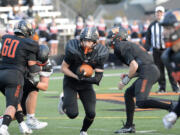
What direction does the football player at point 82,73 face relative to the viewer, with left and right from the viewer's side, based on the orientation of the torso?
facing the viewer

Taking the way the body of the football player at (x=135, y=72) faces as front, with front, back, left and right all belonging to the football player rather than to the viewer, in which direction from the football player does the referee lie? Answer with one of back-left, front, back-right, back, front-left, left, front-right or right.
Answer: right

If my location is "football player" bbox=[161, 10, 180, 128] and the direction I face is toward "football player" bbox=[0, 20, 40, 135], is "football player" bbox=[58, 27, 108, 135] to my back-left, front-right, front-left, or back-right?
front-right

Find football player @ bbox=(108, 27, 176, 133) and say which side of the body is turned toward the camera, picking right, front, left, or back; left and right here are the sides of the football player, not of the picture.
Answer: left

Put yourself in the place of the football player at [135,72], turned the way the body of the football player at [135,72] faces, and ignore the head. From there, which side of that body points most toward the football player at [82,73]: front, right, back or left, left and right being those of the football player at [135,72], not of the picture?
front

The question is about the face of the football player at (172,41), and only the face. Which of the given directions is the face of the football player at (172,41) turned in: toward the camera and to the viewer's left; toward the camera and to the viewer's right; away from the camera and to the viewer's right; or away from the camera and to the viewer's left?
toward the camera and to the viewer's left

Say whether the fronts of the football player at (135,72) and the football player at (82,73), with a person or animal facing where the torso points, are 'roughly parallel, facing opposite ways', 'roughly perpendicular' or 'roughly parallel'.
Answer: roughly perpendicular

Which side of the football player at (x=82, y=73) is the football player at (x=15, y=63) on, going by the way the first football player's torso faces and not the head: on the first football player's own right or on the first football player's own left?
on the first football player's own right
